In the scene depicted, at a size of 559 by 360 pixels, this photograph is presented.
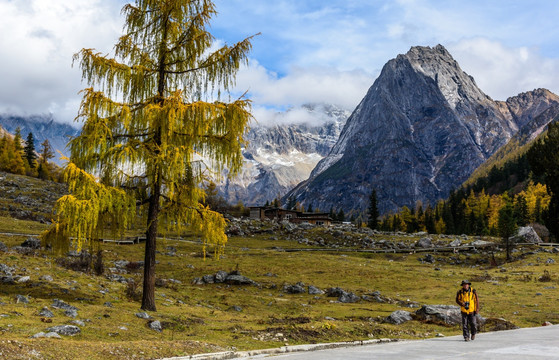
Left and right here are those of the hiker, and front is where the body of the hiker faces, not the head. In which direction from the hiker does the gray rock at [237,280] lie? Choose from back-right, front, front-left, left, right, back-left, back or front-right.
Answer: back-right

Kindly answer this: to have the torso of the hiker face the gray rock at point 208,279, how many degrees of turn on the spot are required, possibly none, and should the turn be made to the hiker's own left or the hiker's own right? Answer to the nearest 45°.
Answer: approximately 135° to the hiker's own right

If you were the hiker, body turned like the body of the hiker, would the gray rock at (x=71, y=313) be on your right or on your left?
on your right

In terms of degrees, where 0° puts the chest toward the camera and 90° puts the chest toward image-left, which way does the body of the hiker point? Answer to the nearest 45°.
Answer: approximately 0°

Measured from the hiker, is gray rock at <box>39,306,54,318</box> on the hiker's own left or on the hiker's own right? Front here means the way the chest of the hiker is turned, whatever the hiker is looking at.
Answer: on the hiker's own right

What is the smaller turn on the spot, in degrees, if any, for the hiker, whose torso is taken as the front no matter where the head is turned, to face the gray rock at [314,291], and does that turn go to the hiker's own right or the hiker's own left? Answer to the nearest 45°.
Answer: approximately 135° to the hiker's own right

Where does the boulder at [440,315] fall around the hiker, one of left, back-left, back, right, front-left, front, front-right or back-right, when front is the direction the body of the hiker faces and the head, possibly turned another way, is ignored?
back

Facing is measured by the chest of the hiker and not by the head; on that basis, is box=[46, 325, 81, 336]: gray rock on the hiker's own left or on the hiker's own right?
on the hiker's own right

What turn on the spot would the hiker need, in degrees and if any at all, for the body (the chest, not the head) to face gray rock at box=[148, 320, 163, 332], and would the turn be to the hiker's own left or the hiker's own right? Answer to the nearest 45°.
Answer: approximately 45° to the hiker's own right
